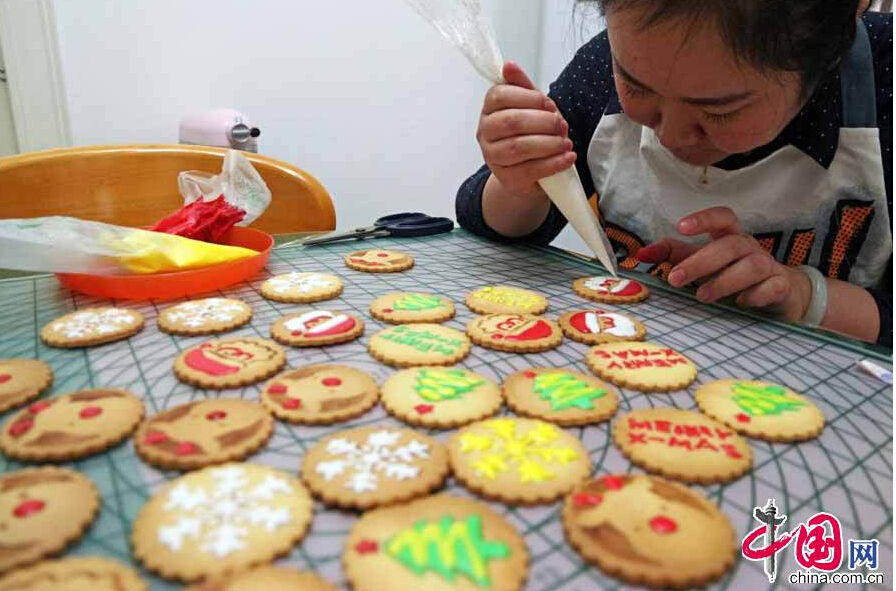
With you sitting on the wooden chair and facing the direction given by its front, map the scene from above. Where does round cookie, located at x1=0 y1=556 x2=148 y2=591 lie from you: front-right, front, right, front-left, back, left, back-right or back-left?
front

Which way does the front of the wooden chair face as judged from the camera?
facing the viewer

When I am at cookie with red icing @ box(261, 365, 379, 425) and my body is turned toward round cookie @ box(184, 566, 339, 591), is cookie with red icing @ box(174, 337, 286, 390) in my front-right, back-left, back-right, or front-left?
back-right

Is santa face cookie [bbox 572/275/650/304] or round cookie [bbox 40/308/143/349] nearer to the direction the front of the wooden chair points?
the round cookie

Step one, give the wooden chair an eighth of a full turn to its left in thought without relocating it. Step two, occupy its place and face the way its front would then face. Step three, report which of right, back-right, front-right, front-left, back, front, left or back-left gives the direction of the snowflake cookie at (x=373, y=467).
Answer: front-right

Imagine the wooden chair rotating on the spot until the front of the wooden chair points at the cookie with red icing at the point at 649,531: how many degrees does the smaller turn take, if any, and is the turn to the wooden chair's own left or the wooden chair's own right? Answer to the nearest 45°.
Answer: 0° — it already faces it

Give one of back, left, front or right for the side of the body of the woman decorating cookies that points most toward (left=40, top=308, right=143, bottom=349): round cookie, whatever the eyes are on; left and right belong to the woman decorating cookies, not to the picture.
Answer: front

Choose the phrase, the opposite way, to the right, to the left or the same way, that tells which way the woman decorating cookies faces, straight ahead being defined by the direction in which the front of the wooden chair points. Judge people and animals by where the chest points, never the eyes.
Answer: to the right

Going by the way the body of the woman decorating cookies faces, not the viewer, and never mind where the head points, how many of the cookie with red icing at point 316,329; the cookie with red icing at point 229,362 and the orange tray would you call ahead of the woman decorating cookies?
3

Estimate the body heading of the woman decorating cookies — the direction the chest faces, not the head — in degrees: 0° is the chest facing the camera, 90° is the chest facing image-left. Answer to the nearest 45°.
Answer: approximately 45°

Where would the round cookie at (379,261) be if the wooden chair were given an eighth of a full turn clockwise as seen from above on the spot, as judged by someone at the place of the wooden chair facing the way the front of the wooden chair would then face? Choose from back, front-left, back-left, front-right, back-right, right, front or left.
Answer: left

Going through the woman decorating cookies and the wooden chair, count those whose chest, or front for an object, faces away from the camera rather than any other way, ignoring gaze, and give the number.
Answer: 0

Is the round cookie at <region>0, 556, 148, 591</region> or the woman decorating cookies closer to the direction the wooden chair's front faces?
the round cookie

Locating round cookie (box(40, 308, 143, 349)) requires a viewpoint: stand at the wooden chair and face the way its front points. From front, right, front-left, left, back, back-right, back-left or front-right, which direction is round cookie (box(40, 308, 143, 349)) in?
front

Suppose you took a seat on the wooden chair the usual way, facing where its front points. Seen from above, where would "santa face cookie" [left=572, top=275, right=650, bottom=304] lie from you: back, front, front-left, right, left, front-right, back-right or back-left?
front-left

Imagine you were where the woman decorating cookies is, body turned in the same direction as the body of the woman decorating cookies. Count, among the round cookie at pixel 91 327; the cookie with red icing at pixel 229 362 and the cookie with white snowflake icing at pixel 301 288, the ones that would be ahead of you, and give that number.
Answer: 3

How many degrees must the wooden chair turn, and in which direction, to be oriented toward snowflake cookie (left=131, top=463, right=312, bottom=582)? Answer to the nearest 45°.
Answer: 0° — it already faces it

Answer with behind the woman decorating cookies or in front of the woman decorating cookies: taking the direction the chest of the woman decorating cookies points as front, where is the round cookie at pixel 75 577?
in front

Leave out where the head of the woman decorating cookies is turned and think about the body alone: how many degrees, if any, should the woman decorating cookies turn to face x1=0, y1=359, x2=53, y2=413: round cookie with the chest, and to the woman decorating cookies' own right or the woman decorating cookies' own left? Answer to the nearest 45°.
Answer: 0° — they already face it

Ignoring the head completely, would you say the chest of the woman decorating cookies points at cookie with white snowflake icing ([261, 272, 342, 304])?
yes
